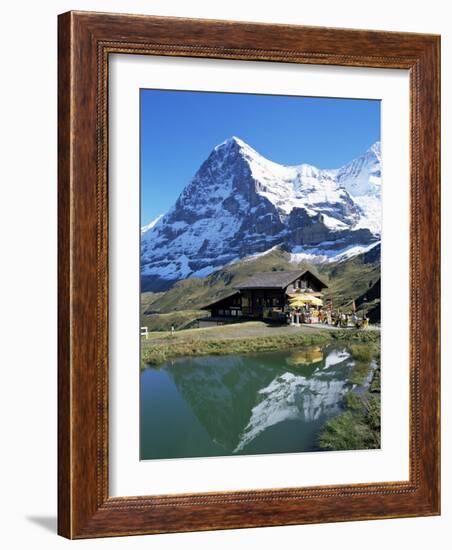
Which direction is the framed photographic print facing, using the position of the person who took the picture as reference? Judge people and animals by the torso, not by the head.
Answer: facing the viewer and to the right of the viewer
